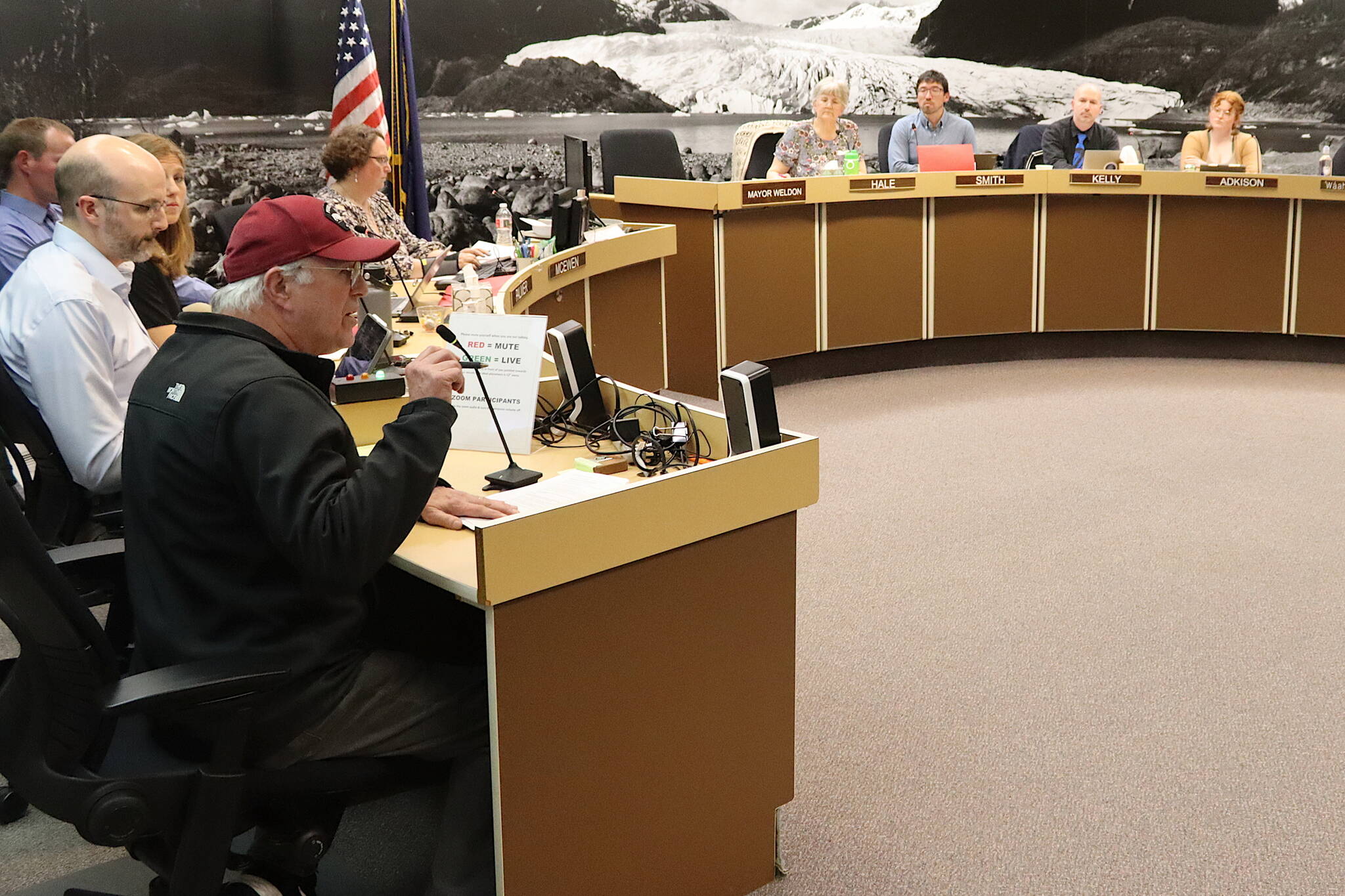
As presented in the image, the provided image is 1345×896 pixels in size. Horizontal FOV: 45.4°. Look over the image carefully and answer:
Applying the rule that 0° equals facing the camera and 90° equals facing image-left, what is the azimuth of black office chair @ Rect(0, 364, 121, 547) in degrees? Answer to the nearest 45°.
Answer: approximately 270°

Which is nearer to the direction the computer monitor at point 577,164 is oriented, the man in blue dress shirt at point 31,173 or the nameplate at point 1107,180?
the man in blue dress shirt

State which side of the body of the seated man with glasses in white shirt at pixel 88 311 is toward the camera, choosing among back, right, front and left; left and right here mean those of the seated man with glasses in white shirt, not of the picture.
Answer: right

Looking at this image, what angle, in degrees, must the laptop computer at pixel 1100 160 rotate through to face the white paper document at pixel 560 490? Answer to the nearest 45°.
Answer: approximately 180°

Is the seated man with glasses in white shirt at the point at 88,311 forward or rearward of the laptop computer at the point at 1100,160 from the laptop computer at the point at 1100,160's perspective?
rearward

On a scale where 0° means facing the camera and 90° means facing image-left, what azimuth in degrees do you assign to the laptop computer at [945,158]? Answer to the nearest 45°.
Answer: approximately 180°

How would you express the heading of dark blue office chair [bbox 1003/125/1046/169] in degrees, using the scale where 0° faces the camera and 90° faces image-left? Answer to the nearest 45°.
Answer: approximately 45°

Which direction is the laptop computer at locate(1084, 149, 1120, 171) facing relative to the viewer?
away from the camera

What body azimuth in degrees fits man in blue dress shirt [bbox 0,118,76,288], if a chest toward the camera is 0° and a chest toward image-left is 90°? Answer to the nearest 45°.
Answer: approximately 270°

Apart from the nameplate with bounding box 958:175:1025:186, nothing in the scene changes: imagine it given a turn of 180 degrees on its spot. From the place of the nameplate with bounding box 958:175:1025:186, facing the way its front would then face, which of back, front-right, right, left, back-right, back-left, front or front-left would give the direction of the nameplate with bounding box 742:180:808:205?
back-left

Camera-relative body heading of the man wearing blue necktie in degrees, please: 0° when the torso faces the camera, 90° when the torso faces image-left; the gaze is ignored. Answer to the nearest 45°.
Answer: approximately 0°

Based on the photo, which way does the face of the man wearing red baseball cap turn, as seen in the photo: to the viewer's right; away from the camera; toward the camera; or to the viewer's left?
to the viewer's right

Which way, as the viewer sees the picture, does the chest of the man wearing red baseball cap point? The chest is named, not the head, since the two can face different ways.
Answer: to the viewer's right
